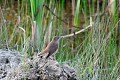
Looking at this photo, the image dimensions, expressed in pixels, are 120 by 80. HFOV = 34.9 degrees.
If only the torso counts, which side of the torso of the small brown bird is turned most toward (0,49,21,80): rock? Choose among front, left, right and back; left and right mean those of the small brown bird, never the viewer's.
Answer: back

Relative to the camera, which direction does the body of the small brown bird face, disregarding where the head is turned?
to the viewer's right
